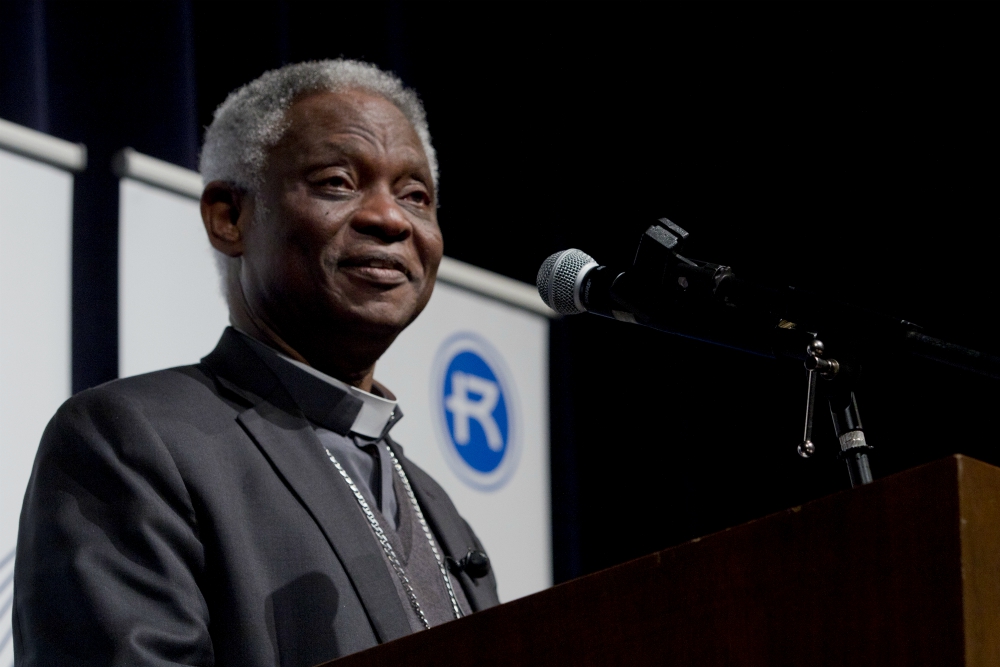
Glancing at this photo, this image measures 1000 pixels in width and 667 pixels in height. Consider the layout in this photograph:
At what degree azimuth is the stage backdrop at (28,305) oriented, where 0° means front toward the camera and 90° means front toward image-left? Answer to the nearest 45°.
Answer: approximately 315°

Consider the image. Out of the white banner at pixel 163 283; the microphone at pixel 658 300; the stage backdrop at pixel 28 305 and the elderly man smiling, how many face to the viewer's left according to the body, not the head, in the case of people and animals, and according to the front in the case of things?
1

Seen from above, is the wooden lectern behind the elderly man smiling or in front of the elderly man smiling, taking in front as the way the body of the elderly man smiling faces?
in front

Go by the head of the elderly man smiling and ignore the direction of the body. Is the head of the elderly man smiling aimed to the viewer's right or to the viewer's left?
to the viewer's right

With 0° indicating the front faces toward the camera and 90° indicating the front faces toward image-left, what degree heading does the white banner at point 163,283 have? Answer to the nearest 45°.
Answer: approximately 315°

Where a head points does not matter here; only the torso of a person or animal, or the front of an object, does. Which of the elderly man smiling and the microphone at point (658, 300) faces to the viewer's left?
the microphone

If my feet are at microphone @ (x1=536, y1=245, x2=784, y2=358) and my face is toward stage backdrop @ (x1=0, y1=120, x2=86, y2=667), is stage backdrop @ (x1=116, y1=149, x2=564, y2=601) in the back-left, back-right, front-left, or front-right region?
front-right

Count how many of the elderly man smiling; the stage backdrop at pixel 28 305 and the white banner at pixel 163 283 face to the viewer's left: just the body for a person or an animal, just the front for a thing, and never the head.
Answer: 0

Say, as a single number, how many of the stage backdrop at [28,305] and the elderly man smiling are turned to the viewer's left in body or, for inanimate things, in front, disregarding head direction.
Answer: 0

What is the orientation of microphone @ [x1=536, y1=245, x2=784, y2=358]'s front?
to the viewer's left

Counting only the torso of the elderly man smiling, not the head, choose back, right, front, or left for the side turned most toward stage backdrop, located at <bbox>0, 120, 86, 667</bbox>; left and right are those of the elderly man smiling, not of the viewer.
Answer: back

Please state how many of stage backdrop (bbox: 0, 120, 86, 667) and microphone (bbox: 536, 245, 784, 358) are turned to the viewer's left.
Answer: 1

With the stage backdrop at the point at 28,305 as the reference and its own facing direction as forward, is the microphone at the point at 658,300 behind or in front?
in front
